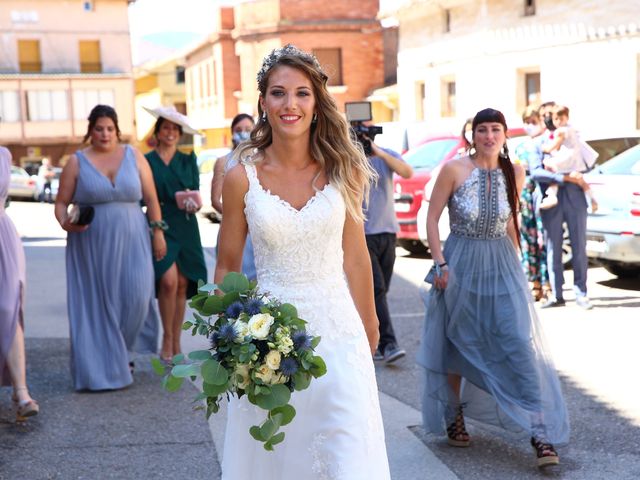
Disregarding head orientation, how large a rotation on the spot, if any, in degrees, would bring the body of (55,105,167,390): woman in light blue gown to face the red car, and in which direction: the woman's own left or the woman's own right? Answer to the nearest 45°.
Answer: approximately 135° to the woman's own left

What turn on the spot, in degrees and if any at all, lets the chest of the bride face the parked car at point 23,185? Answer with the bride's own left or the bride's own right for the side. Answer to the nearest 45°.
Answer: approximately 180°

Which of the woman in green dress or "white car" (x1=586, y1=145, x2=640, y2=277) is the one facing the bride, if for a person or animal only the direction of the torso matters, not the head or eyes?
the woman in green dress

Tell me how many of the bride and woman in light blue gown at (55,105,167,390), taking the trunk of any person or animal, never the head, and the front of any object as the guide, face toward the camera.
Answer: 2

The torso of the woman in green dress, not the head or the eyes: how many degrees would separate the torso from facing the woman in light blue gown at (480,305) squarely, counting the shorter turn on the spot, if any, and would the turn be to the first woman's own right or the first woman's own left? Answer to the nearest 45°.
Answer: approximately 45° to the first woman's own left

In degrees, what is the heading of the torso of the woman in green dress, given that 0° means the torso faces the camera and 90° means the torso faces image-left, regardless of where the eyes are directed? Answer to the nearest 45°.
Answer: approximately 0°

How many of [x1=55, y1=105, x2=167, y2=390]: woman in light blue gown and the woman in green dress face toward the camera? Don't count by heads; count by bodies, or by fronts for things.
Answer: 2
